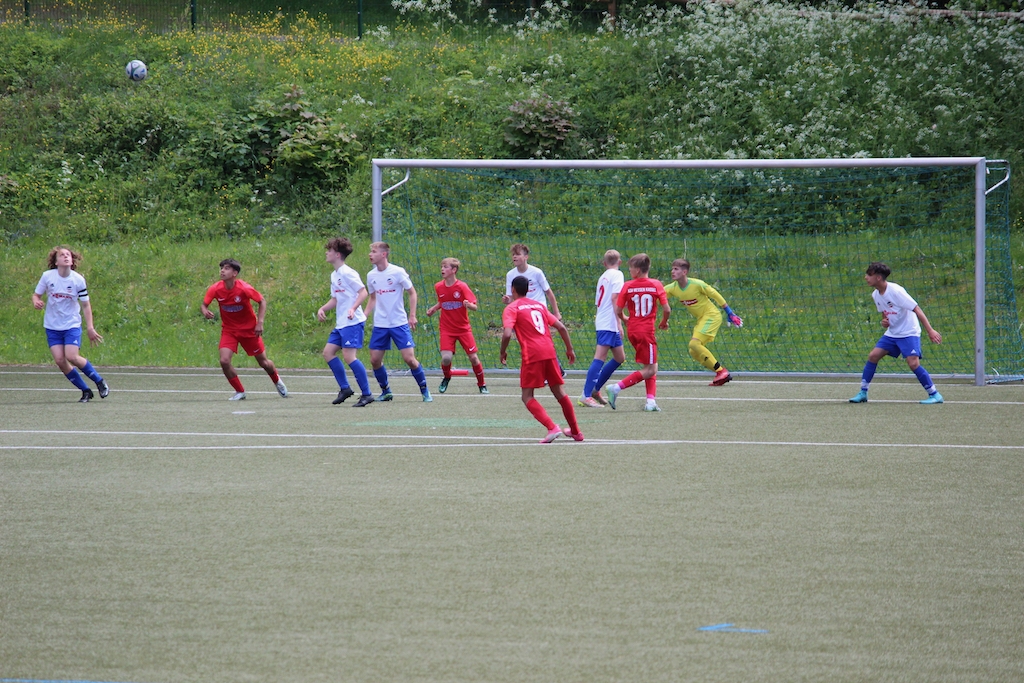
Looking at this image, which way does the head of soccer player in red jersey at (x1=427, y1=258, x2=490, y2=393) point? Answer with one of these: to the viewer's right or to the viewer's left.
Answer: to the viewer's left

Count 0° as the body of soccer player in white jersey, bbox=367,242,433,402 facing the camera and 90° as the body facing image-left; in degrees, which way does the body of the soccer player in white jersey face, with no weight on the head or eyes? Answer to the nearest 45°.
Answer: approximately 45°

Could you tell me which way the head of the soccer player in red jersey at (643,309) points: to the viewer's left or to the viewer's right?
to the viewer's left

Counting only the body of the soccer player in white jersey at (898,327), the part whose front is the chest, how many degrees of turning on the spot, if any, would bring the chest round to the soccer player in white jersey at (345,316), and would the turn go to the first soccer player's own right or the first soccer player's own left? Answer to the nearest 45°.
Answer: approximately 45° to the first soccer player's own right

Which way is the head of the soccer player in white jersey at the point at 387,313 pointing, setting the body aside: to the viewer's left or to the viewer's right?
to the viewer's left

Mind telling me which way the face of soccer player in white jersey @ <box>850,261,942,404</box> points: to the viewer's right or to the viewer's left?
to the viewer's left

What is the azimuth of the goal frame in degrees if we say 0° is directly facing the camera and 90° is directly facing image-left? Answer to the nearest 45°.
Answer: approximately 0°

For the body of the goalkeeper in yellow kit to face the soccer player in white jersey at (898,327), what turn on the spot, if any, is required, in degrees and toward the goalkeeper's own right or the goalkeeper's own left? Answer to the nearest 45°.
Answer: approximately 90° to the goalkeeper's own left

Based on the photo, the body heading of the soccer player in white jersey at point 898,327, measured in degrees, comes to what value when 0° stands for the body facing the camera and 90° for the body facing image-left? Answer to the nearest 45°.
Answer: approximately 45°

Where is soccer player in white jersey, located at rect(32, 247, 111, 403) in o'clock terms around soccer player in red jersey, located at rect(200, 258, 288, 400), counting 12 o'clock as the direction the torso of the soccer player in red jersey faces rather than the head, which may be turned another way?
The soccer player in white jersey is roughly at 2 o'clock from the soccer player in red jersey.
